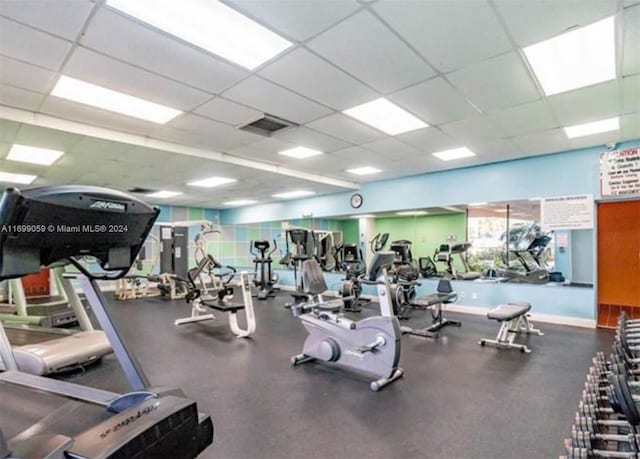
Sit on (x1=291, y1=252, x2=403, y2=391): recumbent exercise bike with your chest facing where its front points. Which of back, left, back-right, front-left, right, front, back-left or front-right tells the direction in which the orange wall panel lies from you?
left

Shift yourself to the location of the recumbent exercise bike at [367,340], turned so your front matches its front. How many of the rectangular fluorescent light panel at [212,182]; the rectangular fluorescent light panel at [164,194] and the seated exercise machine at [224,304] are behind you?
3

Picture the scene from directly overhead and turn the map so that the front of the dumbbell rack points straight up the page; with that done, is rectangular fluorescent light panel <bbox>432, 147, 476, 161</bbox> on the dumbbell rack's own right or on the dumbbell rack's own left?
on the dumbbell rack's own right

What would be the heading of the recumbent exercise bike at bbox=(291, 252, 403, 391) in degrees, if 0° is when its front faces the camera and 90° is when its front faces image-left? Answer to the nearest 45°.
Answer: approximately 315°

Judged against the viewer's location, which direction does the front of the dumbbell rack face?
facing to the left of the viewer

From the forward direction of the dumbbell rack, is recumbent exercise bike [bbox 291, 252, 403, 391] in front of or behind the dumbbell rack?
in front
